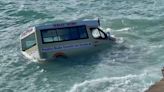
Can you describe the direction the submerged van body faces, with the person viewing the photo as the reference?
facing away from the viewer and to the right of the viewer
